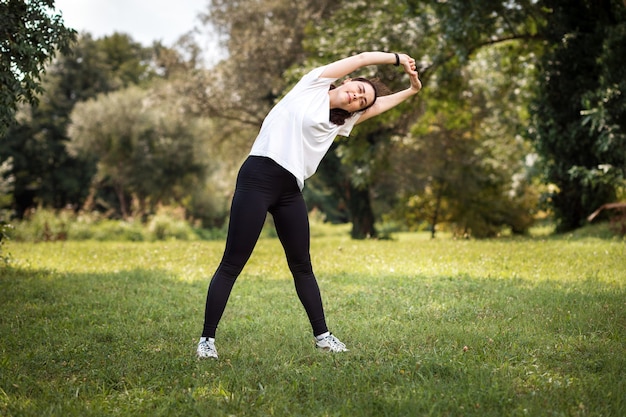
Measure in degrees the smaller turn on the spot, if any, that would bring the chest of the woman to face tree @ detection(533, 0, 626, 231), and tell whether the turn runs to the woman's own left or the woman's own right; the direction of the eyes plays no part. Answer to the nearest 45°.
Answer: approximately 135° to the woman's own left

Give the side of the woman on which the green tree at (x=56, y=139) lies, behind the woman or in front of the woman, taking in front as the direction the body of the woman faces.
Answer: behind

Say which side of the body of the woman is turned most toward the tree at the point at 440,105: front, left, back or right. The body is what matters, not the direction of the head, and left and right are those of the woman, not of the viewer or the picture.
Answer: back

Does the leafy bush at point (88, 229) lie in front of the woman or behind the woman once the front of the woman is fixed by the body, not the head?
behind

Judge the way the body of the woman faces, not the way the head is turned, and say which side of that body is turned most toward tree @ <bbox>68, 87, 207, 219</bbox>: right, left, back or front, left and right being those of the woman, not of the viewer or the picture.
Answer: back

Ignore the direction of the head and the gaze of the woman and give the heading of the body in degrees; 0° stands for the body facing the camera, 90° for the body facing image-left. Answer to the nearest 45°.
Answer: approximately 0°
